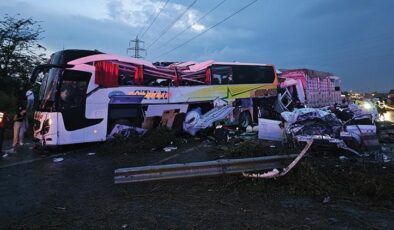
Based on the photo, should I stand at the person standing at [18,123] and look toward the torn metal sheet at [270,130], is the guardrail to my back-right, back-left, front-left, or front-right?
front-right

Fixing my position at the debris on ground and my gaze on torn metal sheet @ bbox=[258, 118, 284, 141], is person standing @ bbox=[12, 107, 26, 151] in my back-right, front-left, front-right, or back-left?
back-left
